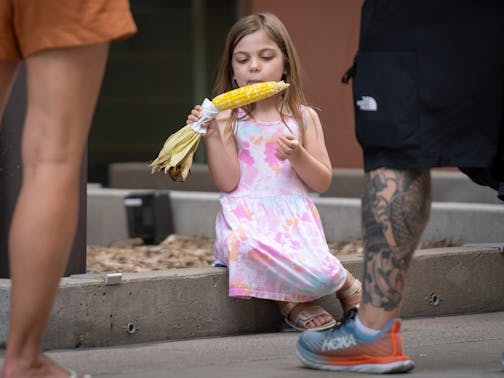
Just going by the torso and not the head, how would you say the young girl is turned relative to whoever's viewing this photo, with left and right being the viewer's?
facing the viewer
